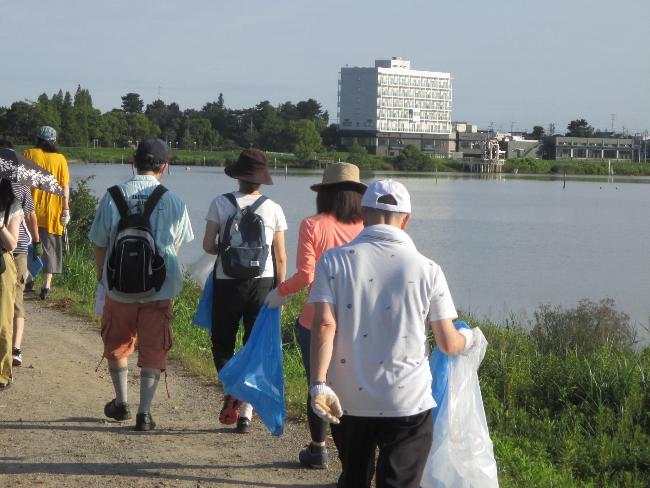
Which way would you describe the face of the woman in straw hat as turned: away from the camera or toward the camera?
away from the camera

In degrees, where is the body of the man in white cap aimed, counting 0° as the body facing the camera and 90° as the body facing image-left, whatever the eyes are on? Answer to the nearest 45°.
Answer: approximately 180°

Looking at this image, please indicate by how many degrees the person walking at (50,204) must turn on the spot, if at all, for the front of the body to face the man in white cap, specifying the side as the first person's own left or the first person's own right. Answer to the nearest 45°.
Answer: approximately 180°

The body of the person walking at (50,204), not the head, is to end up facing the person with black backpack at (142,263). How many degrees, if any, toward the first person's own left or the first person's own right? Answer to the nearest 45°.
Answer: approximately 180°

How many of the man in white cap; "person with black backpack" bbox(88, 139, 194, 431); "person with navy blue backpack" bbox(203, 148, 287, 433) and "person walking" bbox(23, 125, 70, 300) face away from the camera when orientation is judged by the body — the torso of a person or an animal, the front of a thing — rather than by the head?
4

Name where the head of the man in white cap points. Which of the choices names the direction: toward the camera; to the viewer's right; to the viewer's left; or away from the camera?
away from the camera

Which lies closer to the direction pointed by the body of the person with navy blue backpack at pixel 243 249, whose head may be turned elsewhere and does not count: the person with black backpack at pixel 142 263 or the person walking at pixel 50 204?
the person walking

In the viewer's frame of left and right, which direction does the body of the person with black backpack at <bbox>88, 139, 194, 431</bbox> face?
facing away from the viewer

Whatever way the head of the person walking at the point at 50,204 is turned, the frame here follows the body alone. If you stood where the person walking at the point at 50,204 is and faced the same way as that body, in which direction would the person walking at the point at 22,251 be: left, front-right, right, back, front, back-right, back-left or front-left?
back

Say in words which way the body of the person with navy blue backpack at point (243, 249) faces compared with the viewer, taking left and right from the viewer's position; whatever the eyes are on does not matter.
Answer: facing away from the viewer

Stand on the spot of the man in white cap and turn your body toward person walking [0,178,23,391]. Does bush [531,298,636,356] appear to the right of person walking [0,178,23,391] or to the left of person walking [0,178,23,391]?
right

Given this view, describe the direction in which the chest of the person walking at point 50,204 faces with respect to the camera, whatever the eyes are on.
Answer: away from the camera

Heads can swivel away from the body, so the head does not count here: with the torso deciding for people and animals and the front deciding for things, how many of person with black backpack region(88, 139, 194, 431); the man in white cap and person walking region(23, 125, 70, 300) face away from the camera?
3
